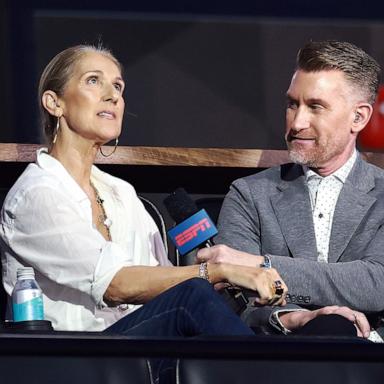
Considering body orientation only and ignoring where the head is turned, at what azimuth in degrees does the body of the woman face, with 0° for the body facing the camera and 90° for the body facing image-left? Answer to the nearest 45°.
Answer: approximately 315°

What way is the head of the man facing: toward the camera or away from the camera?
toward the camera

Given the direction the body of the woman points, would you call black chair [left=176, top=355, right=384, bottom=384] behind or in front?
in front

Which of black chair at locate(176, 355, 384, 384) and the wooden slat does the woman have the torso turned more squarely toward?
the black chair

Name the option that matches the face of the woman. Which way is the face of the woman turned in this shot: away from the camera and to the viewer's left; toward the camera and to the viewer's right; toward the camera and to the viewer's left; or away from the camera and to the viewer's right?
toward the camera and to the viewer's right
